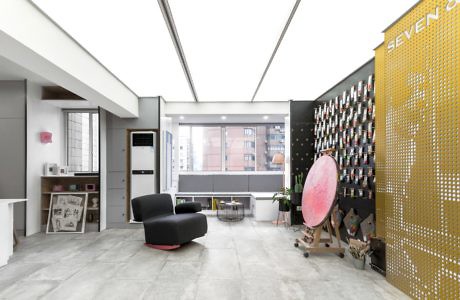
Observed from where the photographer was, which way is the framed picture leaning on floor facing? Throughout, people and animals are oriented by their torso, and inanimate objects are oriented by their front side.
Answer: facing the viewer

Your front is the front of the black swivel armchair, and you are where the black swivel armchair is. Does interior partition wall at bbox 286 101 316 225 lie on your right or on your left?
on your left

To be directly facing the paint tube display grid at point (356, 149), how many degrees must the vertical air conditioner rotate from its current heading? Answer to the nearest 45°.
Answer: approximately 45° to its left

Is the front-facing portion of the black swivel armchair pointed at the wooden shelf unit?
no

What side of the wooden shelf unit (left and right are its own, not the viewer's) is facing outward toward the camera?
front

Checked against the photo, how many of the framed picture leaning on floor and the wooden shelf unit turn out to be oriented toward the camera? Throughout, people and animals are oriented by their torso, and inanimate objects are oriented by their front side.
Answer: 2

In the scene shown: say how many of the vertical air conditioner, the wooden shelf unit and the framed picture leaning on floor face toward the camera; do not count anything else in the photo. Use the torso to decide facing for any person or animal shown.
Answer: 3

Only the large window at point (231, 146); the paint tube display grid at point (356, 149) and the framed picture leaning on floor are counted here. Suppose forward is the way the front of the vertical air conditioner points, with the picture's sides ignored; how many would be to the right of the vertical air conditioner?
1

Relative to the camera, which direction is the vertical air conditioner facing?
toward the camera

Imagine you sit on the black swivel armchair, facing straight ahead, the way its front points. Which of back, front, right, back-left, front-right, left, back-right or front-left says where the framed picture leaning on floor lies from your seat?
back

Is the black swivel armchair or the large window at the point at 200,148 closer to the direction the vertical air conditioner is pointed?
the black swivel armchair

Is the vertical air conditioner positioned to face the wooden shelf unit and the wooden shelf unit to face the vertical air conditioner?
no

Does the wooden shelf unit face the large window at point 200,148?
no

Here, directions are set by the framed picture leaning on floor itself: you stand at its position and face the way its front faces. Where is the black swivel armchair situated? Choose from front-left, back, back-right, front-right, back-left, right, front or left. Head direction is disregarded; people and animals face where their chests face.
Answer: front-left
